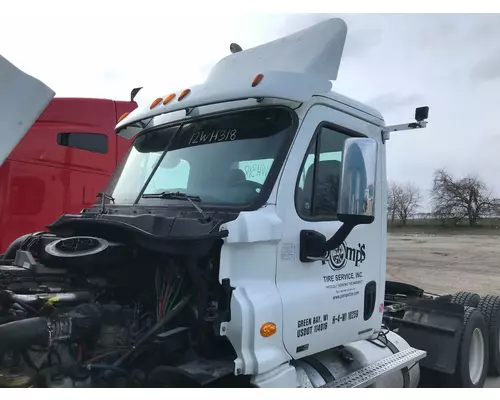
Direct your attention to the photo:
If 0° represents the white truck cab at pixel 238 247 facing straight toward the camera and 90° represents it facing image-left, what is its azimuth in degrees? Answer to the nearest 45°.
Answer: approximately 45°

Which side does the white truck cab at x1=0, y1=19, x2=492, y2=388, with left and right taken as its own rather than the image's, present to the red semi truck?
right
